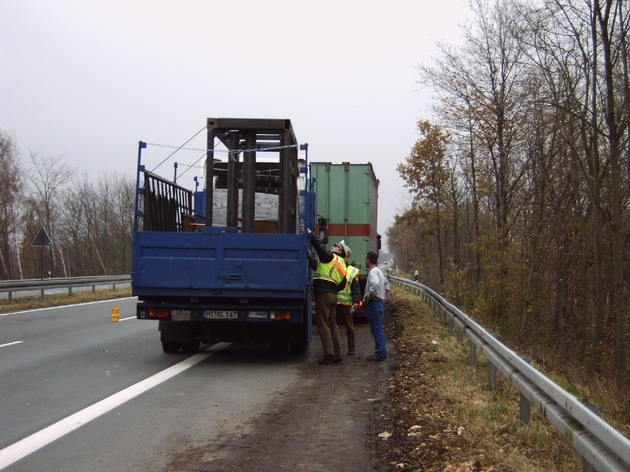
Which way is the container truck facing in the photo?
away from the camera

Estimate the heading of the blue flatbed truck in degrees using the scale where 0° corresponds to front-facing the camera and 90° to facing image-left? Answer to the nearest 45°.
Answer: approximately 180°

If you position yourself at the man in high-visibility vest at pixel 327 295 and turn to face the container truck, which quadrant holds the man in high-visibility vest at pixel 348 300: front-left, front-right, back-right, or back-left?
front-right

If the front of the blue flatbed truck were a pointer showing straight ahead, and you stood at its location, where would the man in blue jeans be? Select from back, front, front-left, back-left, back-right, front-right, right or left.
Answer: right

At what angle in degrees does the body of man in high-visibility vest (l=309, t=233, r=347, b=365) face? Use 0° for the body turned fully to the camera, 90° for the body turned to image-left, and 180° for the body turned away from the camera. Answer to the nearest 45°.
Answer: approximately 135°

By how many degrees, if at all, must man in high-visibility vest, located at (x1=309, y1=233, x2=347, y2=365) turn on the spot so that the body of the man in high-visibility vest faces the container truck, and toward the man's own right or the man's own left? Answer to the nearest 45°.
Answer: approximately 45° to the man's own right

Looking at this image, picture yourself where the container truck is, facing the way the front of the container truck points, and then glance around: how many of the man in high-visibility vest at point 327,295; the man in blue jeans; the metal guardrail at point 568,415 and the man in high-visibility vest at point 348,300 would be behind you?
4

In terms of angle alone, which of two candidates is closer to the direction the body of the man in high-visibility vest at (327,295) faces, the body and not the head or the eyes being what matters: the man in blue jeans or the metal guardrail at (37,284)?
the metal guardrail

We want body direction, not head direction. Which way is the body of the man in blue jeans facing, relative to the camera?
to the viewer's left

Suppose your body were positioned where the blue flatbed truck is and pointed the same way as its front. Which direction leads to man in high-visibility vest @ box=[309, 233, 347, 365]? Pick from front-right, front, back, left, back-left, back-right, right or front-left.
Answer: right

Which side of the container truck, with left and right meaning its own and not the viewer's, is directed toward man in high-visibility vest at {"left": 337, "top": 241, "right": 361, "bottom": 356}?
back

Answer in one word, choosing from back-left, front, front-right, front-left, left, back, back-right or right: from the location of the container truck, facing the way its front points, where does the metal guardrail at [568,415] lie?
back

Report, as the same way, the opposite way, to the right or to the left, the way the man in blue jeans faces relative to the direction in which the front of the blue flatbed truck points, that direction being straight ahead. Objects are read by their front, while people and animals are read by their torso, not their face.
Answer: to the left

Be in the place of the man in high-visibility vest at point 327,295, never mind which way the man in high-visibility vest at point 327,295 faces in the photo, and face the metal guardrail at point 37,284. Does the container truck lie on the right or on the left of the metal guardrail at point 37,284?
right

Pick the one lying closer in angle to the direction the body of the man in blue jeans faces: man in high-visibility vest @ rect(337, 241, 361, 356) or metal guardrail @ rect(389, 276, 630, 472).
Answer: the man in high-visibility vest
